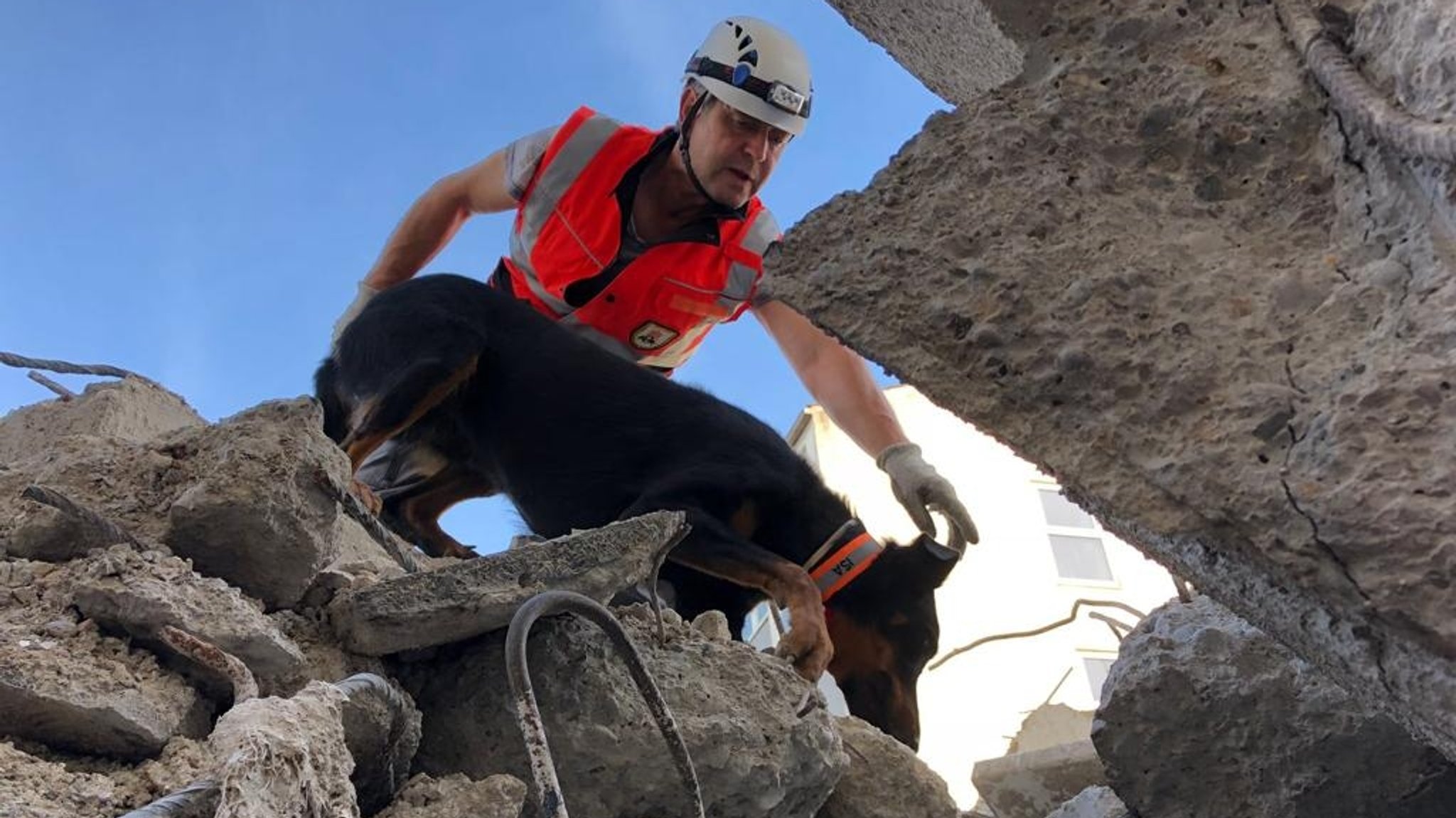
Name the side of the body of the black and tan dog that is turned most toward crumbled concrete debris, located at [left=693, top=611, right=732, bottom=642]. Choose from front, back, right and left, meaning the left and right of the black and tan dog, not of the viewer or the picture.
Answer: right

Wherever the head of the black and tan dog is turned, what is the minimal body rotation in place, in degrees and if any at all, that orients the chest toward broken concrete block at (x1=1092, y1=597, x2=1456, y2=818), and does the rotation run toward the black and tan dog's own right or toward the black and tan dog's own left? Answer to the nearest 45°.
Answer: approximately 45° to the black and tan dog's own right

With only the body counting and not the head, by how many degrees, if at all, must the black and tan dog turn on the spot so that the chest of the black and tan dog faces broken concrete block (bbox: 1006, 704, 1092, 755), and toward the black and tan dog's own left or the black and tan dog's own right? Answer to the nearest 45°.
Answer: approximately 45° to the black and tan dog's own left

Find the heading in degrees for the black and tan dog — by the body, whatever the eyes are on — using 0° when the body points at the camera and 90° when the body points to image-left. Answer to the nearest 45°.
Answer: approximately 270°

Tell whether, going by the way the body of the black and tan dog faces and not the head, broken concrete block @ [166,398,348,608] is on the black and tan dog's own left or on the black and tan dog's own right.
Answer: on the black and tan dog's own right

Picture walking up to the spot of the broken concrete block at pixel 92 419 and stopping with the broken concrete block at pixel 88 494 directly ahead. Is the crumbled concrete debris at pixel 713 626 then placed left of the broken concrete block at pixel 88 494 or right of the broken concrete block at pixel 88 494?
left

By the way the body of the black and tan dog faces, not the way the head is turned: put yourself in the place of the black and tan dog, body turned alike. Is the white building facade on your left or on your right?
on your left

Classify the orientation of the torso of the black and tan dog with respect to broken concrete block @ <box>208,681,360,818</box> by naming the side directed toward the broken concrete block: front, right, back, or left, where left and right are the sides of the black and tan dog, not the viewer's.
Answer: right
